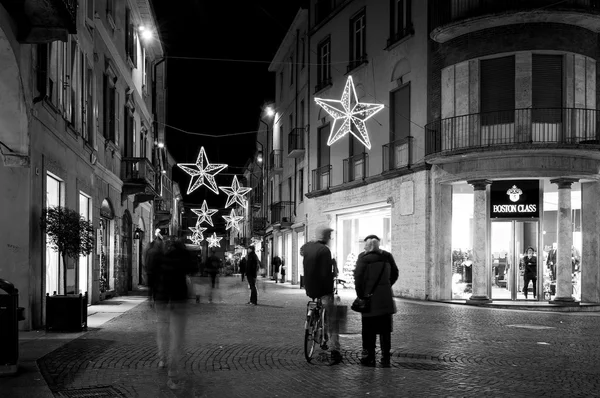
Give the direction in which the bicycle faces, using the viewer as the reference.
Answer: facing away from the viewer and to the right of the viewer

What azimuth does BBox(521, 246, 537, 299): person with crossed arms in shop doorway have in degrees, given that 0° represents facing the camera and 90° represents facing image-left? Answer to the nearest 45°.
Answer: approximately 0°

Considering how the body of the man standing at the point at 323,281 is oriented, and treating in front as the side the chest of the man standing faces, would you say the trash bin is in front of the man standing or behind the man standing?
behind

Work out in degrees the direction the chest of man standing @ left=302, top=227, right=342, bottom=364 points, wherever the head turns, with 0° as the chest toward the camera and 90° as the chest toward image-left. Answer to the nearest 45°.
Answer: approximately 225°
